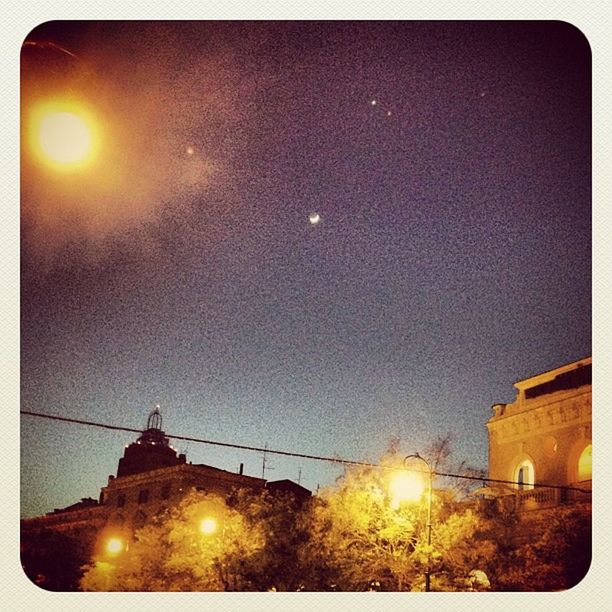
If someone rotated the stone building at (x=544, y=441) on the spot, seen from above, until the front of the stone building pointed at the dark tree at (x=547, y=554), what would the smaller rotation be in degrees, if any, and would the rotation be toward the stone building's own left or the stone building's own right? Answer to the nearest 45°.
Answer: approximately 45° to the stone building's own left

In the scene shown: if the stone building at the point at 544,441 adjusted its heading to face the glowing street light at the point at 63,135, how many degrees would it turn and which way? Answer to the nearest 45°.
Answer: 0° — it already faces it

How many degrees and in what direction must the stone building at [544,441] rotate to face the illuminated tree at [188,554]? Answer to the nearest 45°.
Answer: approximately 45° to its right

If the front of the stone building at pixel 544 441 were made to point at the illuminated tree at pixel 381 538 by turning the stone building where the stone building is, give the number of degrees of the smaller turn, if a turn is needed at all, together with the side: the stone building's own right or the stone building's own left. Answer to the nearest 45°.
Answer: approximately 45° to the stone building's own right

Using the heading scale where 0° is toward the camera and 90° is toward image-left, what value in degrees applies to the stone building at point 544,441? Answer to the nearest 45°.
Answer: approximately 45°

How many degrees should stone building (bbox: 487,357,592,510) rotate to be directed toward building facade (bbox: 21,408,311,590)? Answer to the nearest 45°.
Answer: approximately 45° to its right
